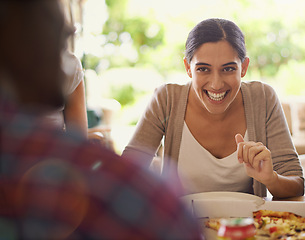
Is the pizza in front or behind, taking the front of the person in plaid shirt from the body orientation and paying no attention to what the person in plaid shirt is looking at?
in front

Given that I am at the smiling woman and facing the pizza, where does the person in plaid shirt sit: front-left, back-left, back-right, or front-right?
front-right

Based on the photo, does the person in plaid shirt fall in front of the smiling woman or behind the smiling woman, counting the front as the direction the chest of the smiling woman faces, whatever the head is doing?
in front

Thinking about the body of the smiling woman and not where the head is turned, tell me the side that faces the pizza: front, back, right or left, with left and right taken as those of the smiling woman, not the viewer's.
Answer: front

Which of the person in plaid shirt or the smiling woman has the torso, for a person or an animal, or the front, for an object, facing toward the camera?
the smiling woman

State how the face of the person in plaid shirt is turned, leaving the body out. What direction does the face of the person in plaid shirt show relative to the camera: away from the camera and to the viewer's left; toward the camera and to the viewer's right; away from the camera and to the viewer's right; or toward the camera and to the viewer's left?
away from the camera and to the viewer's right

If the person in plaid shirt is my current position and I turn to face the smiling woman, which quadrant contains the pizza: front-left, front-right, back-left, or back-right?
front-right

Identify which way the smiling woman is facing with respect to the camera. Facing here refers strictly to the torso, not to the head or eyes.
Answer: toward the camera

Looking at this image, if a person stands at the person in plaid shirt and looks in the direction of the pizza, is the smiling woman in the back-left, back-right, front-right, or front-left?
front-left

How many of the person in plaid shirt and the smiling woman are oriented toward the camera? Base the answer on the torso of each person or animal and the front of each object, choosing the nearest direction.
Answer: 1

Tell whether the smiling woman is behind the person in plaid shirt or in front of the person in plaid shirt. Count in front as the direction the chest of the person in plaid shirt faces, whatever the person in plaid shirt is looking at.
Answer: in front

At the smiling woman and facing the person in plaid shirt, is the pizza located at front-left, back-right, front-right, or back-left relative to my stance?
front-left
